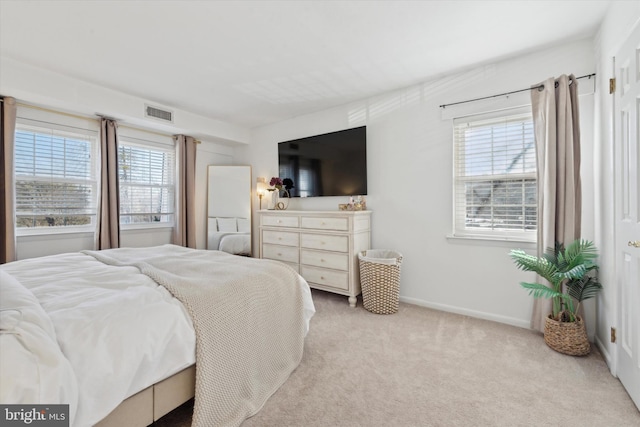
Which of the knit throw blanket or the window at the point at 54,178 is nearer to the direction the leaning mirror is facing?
the knit throw blanket

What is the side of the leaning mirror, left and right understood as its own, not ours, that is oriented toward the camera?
front

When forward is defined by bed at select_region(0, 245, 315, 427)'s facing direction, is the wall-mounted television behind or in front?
in front

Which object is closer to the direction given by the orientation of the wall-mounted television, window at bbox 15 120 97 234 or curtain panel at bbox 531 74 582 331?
the window

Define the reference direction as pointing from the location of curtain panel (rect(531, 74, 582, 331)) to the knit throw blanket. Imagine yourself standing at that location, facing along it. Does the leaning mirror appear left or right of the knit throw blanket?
right

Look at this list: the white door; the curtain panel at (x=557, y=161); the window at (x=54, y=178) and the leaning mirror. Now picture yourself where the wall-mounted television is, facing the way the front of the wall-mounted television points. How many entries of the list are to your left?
2

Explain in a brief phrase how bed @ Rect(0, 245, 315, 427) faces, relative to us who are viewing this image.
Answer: facing away from the viewer and to the right of the viewer

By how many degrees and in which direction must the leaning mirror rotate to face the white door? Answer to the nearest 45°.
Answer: approximately 45° to its left

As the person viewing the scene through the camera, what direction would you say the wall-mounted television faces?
facing the viewer and to the left of the viewer

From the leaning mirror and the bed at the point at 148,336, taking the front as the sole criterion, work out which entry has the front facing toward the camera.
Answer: the leaning mirror

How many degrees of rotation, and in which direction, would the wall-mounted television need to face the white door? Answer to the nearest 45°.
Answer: approximately 90° to its left

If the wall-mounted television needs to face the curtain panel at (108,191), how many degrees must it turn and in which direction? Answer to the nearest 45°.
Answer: approximately 45° to its right

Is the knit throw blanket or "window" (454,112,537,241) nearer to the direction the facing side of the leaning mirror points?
the knit throw blanket

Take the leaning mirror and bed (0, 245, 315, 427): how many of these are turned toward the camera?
1

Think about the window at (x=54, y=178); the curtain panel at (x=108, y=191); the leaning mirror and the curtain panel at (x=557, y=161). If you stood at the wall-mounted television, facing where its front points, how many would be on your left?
1

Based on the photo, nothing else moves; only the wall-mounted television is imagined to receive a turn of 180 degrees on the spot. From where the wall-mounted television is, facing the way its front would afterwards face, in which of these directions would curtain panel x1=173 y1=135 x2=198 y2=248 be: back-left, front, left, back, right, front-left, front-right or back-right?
back-left

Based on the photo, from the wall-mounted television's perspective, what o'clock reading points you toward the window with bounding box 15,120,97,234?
The window is roughly at 1 o'clock from the wall-mounted television.

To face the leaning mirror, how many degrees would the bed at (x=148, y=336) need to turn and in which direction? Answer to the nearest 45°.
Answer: approximately 45° to its left
